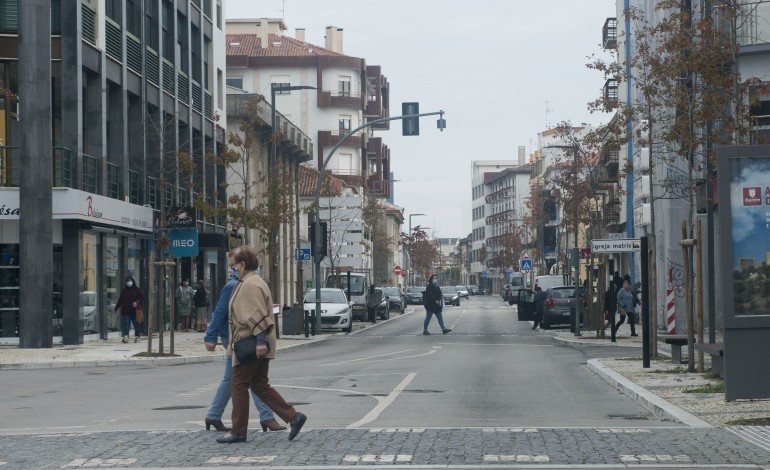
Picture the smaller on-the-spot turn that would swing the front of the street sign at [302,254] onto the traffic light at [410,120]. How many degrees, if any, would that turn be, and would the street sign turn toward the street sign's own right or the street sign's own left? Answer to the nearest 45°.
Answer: approximately 45° to the street sign's own left

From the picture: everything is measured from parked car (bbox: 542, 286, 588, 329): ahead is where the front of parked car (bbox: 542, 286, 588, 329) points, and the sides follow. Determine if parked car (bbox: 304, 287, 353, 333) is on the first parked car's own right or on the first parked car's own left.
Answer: on the first parked car's own left

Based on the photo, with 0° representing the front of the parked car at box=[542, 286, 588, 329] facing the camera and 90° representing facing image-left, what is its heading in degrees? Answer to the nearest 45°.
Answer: approximately 180°

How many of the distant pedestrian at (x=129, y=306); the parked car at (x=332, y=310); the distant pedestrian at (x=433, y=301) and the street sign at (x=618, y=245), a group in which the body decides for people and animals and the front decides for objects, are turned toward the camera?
3

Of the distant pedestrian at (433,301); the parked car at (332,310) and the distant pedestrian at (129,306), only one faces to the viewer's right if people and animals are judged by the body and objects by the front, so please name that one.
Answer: the distant pedestrian at (433,301)

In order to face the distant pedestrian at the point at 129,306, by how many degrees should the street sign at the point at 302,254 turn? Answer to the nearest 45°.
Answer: approximately 45° to its right

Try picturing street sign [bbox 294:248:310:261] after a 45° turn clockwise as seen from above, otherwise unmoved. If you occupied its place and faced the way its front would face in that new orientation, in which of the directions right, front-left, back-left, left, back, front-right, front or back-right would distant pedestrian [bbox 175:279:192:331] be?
front-right
